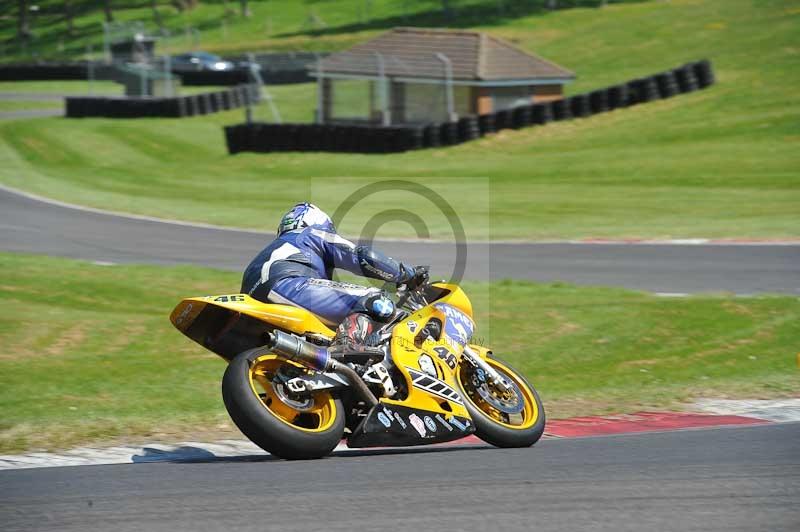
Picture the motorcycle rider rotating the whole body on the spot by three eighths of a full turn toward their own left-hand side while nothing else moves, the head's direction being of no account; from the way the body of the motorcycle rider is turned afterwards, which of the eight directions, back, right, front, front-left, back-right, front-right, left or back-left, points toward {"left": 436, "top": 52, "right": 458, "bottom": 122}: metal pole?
right

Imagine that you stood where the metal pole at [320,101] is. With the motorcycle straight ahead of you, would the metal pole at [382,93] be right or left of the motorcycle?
left

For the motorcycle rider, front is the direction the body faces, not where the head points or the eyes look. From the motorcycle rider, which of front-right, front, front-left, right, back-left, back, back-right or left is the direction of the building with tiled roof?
front-left

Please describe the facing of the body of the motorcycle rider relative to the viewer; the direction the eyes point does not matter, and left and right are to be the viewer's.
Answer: facing away from the viewer and to the right of the viewer

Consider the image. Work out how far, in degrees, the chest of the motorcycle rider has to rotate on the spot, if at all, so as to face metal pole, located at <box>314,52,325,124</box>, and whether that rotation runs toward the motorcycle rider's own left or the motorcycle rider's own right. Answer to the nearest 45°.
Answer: approximately 45° to the motorcycle rider's own left

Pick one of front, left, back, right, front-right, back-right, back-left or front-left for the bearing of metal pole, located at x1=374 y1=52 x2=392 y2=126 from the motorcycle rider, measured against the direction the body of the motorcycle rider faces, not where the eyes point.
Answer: front-left
